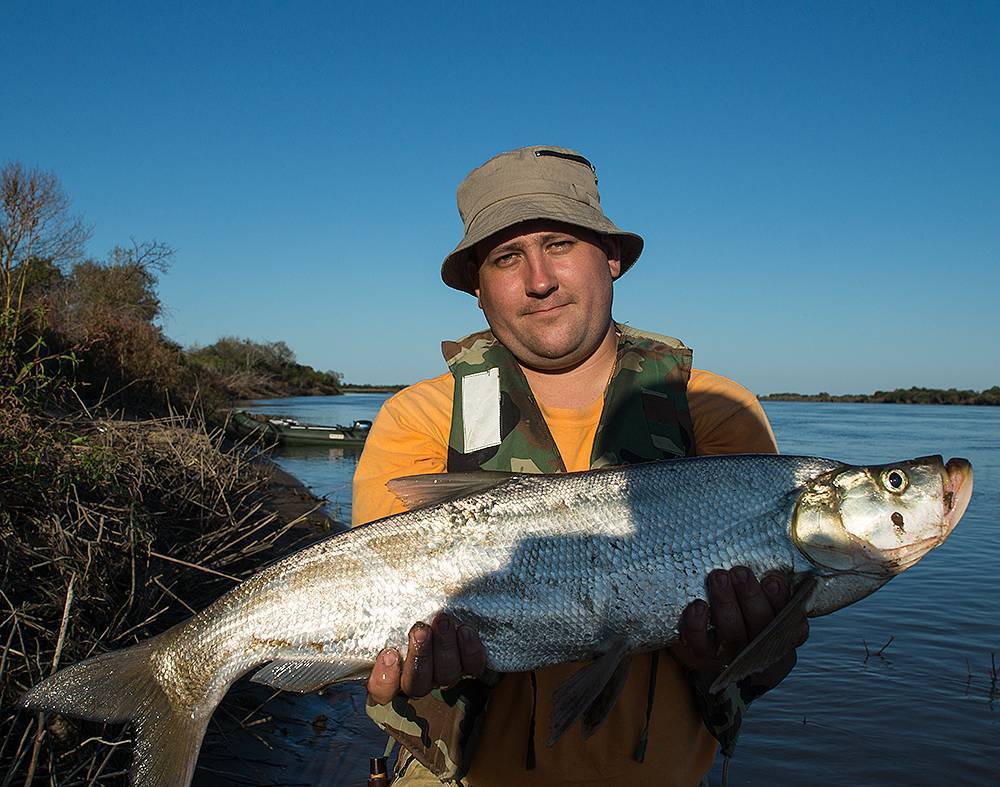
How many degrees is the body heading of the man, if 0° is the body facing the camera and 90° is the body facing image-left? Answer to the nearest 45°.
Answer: approximately 0°

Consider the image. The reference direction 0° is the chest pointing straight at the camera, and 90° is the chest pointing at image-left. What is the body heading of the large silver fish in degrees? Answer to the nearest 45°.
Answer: approximately 270°
